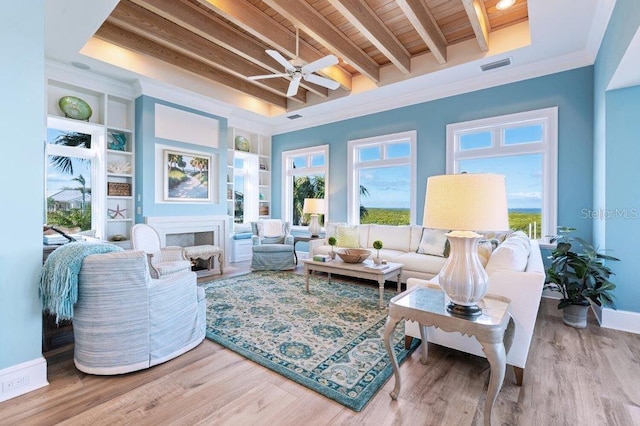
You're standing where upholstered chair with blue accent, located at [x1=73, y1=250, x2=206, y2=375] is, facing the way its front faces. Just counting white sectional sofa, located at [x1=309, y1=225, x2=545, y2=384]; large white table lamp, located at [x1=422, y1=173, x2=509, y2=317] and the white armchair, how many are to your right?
2

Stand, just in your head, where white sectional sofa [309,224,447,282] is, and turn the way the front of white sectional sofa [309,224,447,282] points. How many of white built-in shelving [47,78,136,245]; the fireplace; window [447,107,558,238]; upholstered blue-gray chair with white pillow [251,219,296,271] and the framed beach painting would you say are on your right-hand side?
4

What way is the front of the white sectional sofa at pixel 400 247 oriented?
toward the camera

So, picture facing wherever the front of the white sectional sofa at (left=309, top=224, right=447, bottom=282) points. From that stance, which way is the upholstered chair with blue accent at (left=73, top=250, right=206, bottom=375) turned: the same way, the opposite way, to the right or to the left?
the opposite way

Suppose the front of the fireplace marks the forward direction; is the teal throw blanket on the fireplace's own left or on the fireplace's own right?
on the fireplace's own right

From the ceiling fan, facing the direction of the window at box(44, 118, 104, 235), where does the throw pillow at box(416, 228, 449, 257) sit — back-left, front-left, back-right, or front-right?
back-right

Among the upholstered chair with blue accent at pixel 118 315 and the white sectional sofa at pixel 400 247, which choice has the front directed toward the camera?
the white sectional sofa

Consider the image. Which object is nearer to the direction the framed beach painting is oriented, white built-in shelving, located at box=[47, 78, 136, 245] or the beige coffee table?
the beige coffee table

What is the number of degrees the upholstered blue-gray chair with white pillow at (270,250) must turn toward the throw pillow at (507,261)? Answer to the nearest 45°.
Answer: approximately 45° to its left

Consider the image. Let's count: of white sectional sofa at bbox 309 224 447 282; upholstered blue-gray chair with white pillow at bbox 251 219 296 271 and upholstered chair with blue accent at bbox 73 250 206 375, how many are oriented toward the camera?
2

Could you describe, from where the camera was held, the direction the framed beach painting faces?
facing the viewer and to the right of the viewer

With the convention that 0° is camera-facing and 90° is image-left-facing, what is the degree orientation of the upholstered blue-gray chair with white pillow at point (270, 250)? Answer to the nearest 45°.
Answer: approximately 0°

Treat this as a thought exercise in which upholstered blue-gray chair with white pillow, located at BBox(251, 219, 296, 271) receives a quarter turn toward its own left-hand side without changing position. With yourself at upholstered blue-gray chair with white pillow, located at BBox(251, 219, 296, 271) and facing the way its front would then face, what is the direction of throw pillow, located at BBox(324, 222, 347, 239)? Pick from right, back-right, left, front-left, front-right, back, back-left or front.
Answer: front

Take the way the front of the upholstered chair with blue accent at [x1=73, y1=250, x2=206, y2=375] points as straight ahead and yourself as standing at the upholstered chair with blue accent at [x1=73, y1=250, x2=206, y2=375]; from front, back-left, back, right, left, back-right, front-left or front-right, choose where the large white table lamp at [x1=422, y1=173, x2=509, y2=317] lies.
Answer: right

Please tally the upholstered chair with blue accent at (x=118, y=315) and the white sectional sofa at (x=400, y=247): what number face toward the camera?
1

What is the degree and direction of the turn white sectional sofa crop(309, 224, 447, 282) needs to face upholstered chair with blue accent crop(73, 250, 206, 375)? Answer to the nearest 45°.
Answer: approximately 45° to its right

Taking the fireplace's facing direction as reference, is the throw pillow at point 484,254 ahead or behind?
ahead
